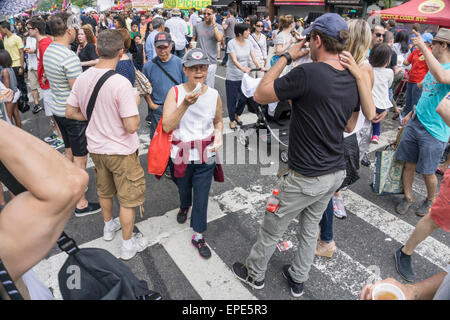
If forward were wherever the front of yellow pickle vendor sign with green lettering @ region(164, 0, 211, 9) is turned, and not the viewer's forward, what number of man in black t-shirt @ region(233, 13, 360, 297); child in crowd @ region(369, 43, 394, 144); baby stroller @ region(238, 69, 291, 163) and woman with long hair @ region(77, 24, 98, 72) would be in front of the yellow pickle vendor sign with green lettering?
4

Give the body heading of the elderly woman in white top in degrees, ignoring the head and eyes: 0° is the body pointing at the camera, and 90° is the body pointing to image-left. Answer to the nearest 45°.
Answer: approximately 0°

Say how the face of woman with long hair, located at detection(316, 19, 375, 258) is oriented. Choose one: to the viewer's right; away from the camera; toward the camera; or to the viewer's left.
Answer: away from the camera

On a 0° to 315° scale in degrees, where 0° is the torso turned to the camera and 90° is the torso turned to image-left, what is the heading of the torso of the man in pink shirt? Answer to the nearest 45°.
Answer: approximately 225°

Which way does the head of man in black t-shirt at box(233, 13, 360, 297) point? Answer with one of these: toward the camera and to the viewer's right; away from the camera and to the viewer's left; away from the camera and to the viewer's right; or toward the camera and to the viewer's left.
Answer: away from the camera and to the viewer's left

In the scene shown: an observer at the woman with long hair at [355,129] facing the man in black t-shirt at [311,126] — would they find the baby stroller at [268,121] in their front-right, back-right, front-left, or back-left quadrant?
back-right

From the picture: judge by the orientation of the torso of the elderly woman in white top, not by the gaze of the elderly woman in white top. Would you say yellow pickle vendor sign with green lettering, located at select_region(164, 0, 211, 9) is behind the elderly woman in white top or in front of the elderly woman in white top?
behind

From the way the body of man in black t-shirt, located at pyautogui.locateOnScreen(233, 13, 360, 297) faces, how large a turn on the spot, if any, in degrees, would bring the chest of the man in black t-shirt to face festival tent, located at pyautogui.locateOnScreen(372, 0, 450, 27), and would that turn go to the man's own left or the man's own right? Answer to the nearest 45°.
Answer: approximately 45° to the man's own right
